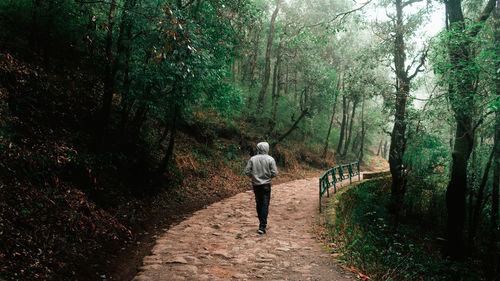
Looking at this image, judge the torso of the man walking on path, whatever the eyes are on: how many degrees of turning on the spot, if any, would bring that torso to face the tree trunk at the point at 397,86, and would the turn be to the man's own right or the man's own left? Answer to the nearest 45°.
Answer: approximately 45° to the man's own right

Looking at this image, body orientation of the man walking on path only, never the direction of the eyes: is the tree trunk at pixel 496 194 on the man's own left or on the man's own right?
on the man's own right

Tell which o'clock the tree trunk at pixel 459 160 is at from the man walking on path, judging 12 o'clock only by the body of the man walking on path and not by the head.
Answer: The tree trunk is roughly at 2 o'clock from the man walking on path.

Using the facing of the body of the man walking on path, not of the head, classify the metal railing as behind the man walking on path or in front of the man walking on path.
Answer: in front

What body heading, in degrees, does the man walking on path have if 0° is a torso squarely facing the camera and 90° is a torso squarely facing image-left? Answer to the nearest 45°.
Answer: approximately 180°

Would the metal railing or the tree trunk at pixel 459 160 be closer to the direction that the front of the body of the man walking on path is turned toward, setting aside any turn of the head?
the metal railing

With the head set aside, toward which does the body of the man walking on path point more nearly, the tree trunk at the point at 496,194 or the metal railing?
the metal railing
